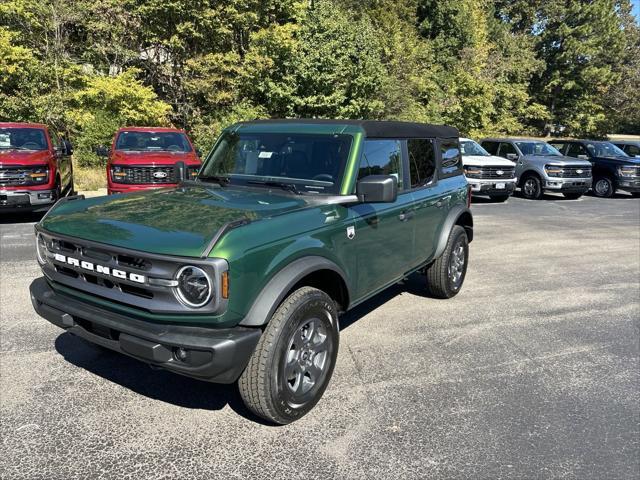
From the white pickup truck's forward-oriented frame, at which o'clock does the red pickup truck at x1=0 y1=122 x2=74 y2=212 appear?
The red pickup truck is roughly at 3 o'clock from the white pickup truck.

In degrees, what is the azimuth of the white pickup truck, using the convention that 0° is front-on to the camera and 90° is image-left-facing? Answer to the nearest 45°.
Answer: approximately 315°

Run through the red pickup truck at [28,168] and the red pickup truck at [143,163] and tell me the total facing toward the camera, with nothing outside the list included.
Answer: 2

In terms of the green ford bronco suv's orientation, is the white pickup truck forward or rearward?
rearward

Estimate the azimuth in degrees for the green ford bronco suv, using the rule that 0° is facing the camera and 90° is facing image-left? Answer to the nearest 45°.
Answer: approximately 45°

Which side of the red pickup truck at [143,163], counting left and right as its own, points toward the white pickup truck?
left

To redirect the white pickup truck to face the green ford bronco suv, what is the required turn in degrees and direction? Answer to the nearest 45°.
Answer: approximately 45° to its right

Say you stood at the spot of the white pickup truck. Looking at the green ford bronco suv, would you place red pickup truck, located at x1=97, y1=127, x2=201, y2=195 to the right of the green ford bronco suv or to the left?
right

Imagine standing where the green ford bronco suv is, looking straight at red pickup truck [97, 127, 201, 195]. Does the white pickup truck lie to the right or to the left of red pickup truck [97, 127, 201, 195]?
right
